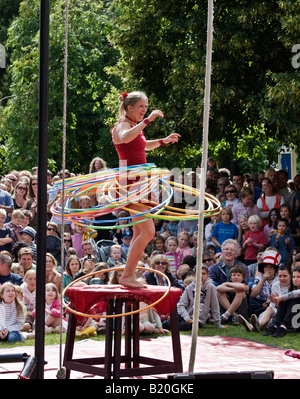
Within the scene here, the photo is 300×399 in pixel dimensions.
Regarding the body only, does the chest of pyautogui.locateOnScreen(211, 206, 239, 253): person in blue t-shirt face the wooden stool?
yes

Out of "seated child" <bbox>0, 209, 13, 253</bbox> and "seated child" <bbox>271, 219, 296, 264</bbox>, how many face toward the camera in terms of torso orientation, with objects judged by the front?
2

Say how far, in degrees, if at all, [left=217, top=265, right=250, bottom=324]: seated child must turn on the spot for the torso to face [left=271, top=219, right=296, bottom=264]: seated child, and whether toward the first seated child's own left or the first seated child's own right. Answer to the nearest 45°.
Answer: approximately 180°

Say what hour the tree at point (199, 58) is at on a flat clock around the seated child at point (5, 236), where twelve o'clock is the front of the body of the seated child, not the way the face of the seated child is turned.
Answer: The tree is roughly at 8 o'clock from the seated child.

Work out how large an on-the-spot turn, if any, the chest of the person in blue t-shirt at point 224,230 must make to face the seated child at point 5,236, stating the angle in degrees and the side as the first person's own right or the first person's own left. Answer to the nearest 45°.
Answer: approximately 90° to the first person's own right
